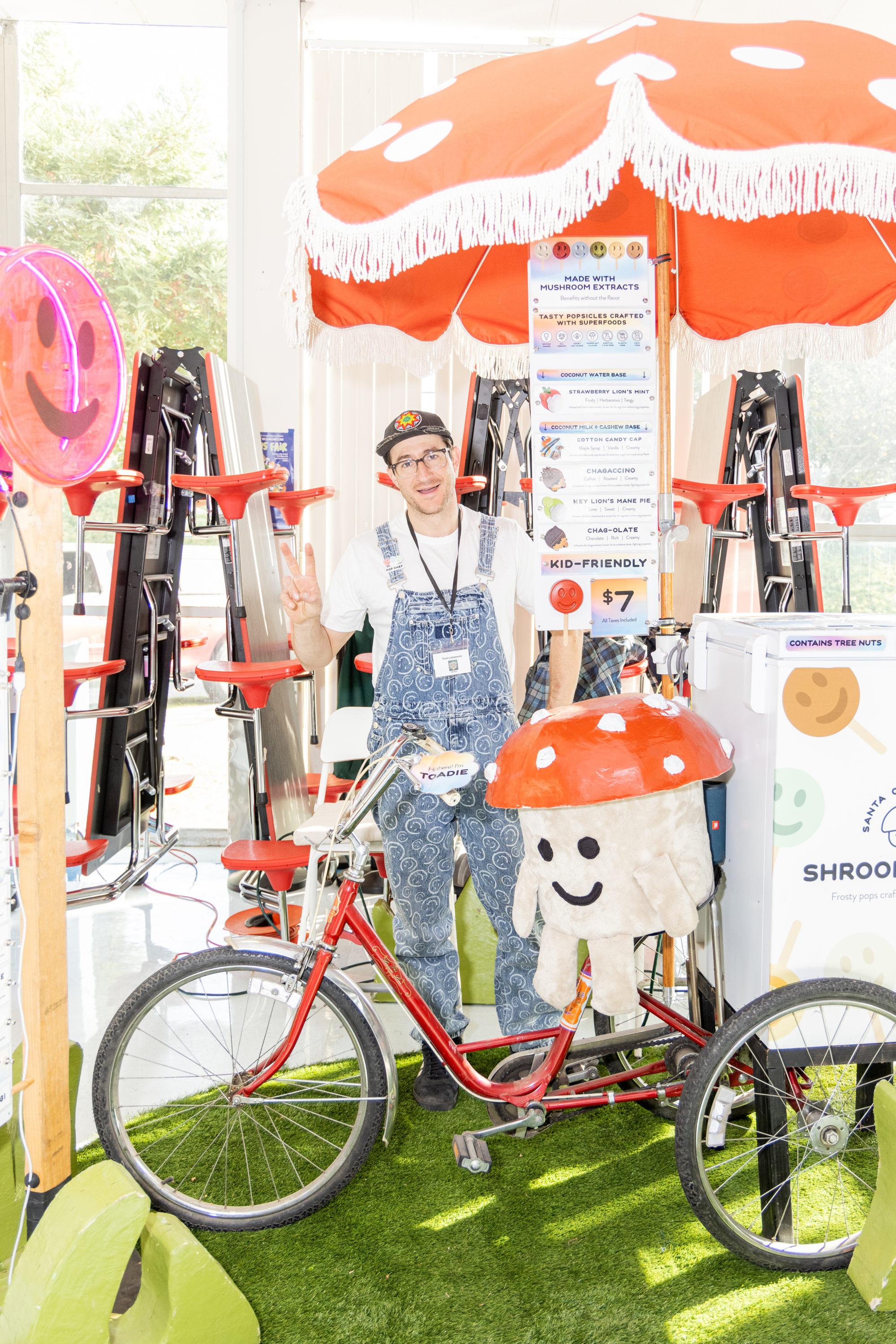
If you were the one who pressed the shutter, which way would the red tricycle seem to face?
facing to the left of the viewer

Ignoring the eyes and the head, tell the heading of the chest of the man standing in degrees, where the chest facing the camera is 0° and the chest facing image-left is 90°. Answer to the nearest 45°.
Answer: approximately 0°

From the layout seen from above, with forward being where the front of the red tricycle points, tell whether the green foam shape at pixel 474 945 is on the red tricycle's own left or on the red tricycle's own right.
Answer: on the red tricycle's own right

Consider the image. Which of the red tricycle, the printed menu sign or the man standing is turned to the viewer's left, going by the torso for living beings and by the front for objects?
the red tricycle

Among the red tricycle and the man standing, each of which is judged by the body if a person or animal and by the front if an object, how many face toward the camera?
1

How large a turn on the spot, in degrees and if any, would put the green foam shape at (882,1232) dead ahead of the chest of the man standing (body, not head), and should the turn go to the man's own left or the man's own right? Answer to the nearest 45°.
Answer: approximately 45° to the man's own left

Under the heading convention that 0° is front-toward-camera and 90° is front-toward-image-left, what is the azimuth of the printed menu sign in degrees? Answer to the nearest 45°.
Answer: approximately 0°

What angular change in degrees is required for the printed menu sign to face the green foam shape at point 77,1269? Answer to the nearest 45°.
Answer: approximately 45° to its right
